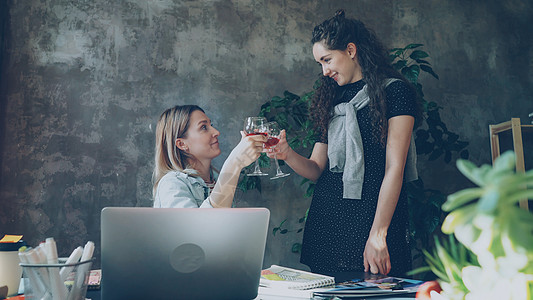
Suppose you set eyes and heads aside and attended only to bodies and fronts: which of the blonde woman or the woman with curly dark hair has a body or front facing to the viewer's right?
the blonde woman

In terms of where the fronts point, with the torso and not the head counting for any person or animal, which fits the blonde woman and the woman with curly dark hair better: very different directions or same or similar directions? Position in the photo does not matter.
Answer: very different directions

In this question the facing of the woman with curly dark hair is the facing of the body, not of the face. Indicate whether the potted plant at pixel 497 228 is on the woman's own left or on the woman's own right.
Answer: on the woman's own left

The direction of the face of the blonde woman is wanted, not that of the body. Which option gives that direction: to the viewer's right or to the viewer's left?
to the viewer's right

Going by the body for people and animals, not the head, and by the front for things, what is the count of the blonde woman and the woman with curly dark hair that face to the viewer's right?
1

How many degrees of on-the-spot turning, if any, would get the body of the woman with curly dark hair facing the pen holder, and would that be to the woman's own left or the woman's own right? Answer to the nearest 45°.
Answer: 0° — they already face it

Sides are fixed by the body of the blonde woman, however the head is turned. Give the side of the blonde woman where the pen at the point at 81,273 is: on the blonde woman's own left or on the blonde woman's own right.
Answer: on the blonde woman's own right

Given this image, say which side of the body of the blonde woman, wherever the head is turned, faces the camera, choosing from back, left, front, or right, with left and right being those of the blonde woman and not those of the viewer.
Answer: right

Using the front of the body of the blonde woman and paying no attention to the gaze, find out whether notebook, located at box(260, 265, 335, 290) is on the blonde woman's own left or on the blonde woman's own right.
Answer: on the blonde woman's own right

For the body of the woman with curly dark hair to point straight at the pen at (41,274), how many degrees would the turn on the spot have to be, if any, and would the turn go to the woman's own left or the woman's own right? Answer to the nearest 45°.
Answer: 0° — they already face it

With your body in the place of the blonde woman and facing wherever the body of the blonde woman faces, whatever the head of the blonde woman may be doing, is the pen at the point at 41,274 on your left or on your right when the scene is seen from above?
on your right
